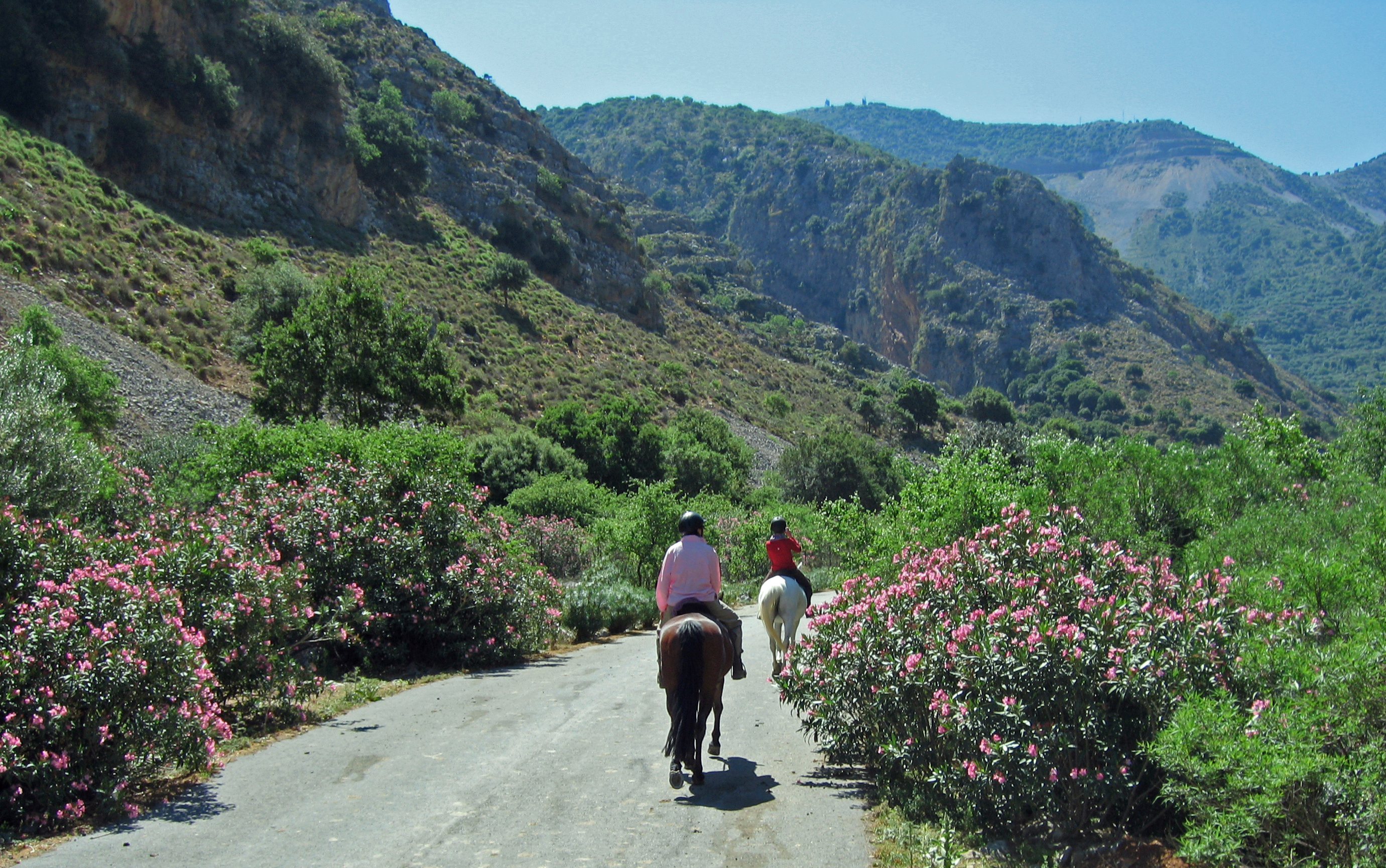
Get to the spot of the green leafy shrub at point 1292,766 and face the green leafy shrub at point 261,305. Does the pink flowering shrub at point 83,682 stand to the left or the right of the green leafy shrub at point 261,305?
left

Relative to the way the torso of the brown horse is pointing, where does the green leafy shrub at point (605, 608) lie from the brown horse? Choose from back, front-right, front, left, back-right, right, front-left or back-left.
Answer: front

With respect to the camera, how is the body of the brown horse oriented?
away from the camera

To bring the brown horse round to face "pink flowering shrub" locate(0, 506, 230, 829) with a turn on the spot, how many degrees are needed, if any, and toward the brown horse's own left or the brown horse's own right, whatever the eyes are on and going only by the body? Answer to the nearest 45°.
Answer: approximately 90° to the brown horse's own left

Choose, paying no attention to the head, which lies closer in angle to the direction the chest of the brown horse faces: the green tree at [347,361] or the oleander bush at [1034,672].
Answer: the green tree

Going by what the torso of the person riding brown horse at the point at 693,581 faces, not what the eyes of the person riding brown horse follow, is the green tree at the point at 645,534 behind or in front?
in front

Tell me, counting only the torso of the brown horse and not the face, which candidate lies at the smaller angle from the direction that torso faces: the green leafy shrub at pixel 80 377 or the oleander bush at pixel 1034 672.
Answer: the green leafy shrub

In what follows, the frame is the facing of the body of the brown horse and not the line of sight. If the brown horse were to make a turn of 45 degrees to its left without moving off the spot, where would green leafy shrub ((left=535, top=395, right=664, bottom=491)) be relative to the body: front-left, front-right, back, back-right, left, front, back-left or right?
front-right

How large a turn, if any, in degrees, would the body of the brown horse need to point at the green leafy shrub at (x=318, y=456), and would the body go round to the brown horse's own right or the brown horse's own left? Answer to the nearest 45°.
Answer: approximately 45° to the brown horse's own left

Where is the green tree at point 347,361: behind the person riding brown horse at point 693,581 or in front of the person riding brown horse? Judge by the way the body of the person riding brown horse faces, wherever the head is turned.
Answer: in front

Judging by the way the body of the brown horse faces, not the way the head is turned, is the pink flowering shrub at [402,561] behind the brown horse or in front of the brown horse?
in front

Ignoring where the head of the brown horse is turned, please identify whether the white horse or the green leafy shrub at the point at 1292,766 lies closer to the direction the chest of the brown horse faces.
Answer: the white horse

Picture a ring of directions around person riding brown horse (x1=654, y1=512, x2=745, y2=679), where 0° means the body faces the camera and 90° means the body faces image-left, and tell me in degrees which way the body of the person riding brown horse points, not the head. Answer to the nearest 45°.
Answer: approximately 180°
